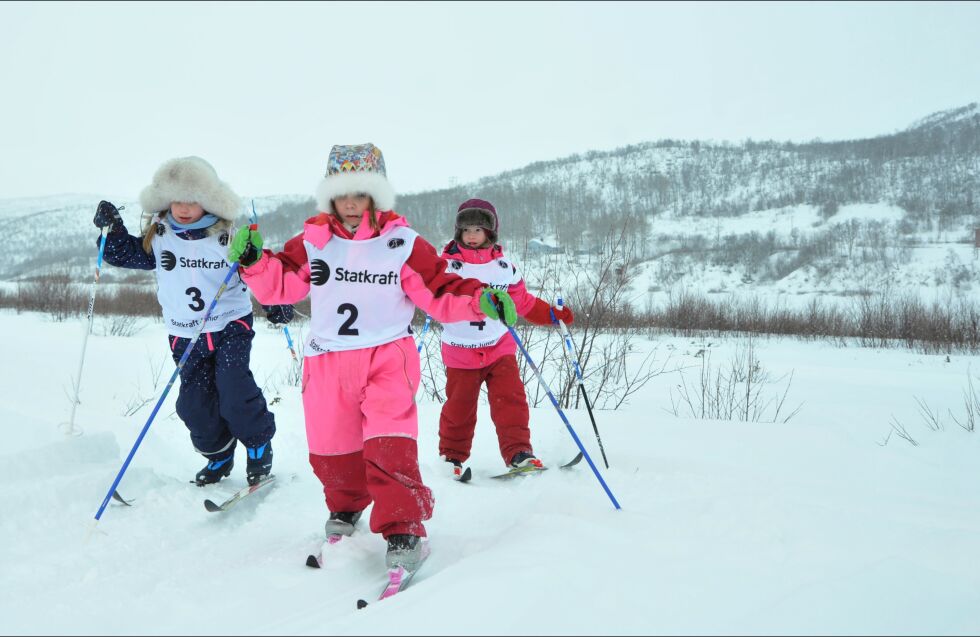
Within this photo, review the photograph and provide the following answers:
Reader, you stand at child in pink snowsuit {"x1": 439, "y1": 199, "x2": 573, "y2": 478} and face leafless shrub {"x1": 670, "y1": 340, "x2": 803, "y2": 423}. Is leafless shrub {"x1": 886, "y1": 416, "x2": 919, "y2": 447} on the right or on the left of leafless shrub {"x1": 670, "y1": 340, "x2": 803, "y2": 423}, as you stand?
right

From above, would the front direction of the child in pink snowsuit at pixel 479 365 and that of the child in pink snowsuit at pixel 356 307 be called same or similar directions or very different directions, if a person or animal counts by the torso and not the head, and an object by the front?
same or similar directions

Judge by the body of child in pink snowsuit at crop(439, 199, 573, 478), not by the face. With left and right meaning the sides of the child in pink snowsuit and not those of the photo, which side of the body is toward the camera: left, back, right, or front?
front

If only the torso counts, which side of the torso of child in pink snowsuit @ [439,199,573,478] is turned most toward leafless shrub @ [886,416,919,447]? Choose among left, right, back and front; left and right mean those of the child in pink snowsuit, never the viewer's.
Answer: left

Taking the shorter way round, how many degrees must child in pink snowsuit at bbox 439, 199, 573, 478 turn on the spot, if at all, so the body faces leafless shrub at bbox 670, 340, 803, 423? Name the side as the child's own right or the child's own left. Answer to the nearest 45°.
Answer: approximately 135° to the child's own left

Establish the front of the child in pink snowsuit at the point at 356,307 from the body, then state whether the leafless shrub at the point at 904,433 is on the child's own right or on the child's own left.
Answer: on the child's own left

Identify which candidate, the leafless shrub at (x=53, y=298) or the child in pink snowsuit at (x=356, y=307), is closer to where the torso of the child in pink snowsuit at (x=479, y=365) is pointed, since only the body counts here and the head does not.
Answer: the child in pink snowsuit

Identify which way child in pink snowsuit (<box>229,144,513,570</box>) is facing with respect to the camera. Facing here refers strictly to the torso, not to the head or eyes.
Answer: toward the camera

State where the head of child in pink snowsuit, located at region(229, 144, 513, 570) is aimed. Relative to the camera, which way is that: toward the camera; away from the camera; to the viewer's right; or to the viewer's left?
toward the camera

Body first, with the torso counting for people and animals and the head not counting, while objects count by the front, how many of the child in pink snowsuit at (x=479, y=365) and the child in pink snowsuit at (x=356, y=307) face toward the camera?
2

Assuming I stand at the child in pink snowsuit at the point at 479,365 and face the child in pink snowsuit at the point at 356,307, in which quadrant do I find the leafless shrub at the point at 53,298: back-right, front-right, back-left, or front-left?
back-right

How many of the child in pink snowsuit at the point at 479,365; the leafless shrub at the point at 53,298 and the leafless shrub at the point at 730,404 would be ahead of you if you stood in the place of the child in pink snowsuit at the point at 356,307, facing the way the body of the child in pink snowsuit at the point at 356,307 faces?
0
